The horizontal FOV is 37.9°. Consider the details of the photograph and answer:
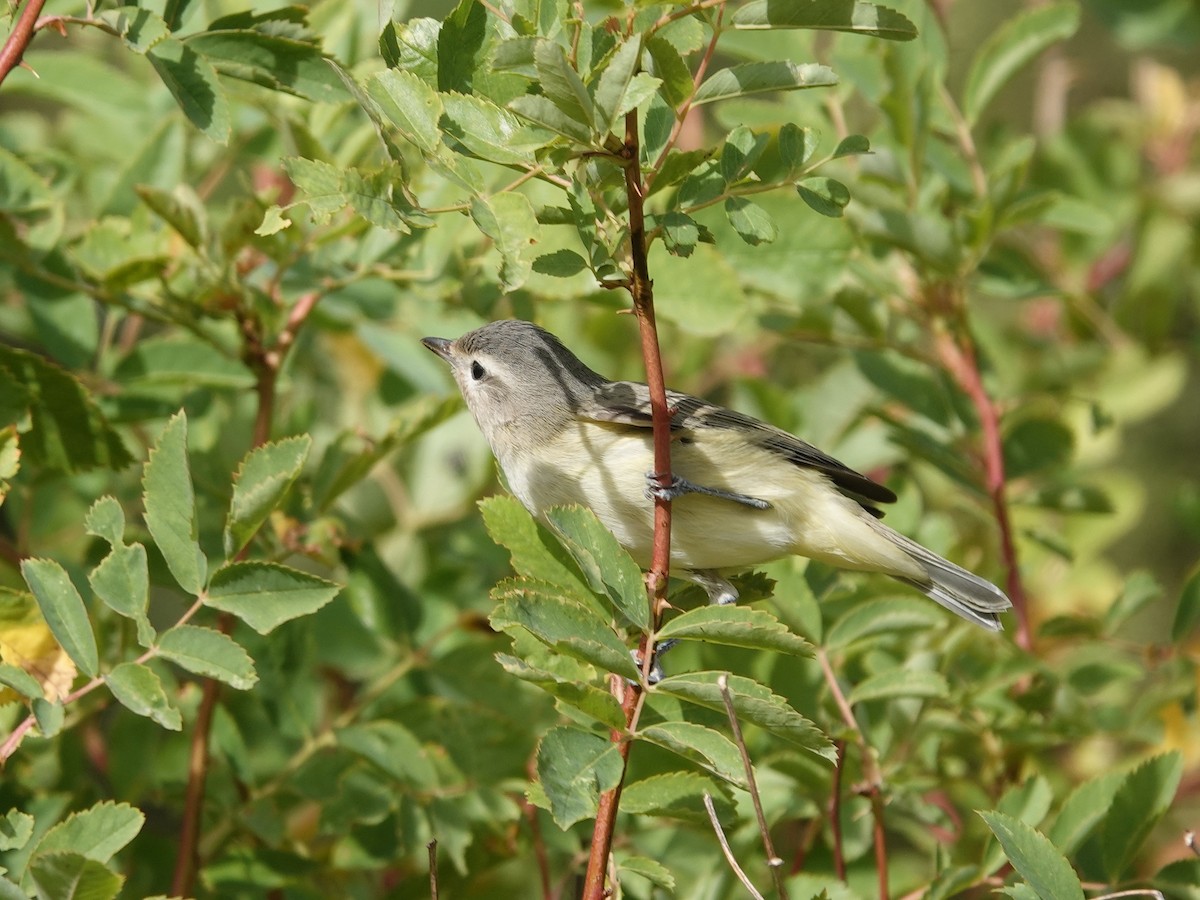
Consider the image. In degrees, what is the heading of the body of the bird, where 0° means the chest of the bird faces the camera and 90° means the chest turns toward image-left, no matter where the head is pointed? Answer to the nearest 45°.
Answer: approximately 90°
